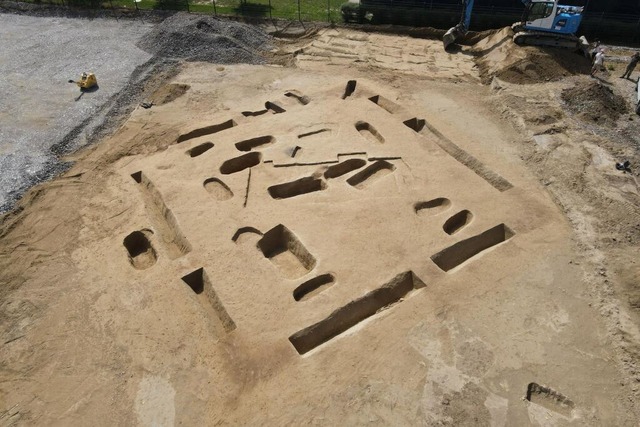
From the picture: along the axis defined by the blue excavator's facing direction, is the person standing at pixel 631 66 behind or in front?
behind

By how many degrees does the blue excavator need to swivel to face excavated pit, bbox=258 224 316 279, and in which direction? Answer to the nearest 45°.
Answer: approximately 90° to its left

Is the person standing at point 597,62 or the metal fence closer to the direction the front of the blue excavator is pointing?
the metal fence

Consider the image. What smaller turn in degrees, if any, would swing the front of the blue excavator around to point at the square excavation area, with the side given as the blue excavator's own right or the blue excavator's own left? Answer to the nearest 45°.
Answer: approximately 90° to the blue excavator's own left

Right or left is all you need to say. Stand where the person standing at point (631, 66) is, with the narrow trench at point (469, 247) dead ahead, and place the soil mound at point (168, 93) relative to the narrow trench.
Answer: right

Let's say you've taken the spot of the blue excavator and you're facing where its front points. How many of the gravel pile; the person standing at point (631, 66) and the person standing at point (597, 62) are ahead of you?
1

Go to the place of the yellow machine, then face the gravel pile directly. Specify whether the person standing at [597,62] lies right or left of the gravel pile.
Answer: right

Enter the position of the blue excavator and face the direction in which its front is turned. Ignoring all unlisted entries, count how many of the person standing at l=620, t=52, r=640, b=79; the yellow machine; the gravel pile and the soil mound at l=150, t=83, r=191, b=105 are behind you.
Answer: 1

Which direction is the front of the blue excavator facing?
to the viewer's left

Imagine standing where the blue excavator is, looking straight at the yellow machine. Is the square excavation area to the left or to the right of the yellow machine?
left

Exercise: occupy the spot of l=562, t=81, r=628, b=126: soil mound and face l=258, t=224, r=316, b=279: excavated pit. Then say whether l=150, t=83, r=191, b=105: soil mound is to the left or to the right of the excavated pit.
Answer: right

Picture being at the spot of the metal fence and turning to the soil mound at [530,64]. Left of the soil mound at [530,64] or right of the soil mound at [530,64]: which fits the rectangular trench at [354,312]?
right

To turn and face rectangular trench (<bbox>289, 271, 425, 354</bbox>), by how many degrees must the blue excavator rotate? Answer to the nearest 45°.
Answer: approximately 90° to its left
